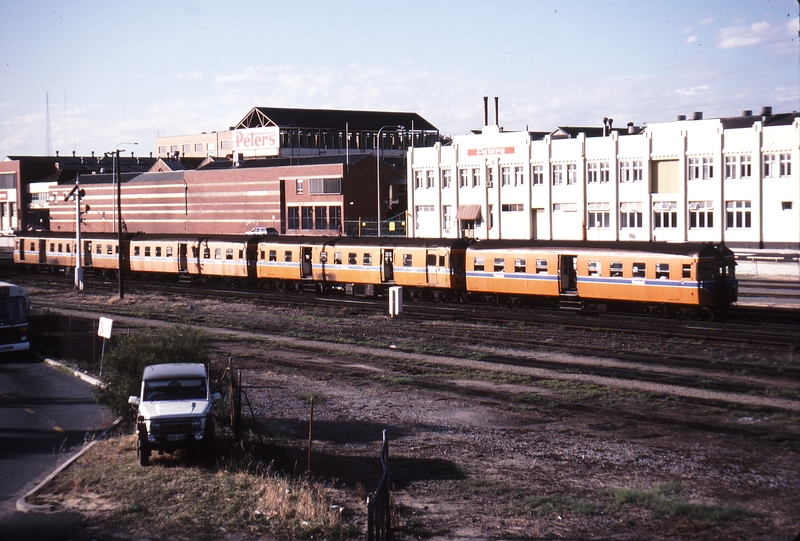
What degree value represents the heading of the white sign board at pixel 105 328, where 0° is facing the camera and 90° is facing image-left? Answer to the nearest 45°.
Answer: approximately 0°

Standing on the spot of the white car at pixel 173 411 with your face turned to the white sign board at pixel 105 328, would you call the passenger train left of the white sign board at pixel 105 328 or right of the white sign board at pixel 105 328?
right

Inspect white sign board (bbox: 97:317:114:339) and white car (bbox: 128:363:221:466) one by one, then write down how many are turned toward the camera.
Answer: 2

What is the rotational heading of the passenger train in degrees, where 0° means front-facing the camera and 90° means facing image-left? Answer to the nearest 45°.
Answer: approximately 315°

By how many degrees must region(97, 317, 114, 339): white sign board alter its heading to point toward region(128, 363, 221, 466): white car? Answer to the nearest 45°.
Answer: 0° — it already faces it

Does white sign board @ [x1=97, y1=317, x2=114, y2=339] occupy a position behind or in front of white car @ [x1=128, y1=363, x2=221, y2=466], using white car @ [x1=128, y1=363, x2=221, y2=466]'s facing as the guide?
behind

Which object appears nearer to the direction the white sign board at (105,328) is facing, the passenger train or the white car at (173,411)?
the white car
